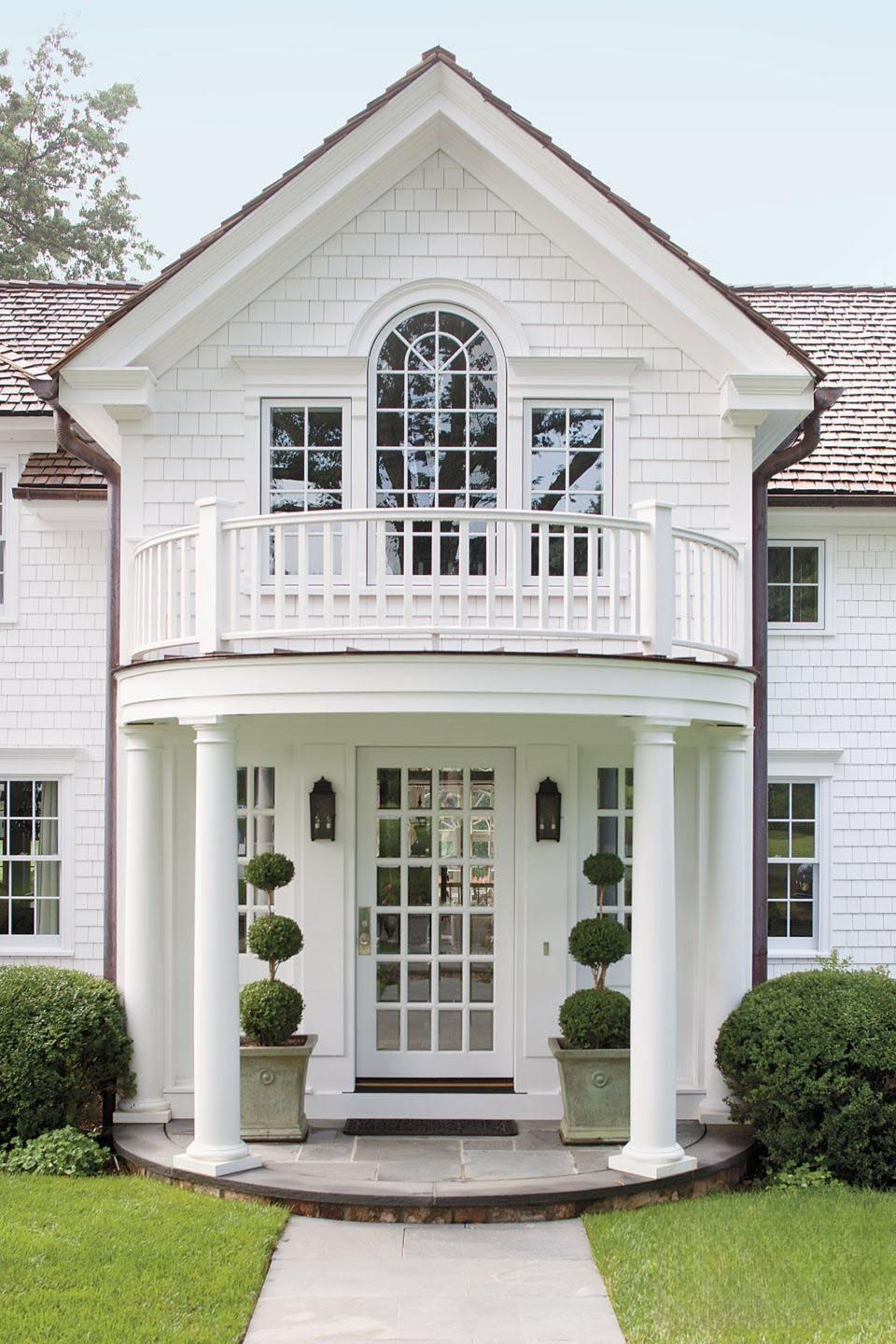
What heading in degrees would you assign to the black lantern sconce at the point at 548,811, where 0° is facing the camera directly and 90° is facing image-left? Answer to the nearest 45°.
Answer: approximately 0°

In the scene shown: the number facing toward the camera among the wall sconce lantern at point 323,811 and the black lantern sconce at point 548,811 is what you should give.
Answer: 2

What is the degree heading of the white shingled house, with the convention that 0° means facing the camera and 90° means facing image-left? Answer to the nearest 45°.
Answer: approximately 0°
